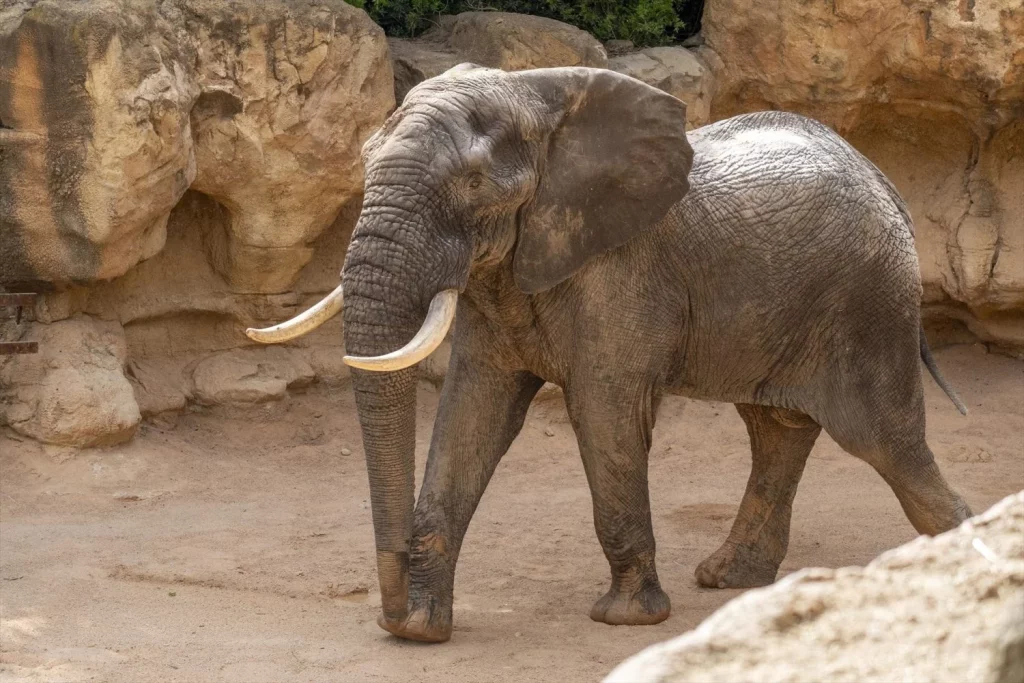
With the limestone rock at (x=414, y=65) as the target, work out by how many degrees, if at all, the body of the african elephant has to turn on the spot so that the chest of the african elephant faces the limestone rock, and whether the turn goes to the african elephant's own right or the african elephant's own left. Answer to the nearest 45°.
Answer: approximately 90° to the african elephant's own right

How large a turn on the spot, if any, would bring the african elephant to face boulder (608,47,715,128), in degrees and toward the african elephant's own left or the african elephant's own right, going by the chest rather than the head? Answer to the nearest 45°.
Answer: approximately 135° to the african elephant's own right

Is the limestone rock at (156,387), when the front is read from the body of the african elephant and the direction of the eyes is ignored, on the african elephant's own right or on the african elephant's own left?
on the african elephant's own right

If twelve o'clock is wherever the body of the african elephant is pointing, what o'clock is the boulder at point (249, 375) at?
The boulder is roughly at 3 o'clock from the african elephant.

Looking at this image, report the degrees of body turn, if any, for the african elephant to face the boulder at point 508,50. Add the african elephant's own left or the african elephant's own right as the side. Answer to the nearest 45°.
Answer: approximately 135° to the african elephant's own right

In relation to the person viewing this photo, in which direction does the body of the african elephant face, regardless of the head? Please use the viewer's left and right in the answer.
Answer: facing the viewer and to the left of the viewer

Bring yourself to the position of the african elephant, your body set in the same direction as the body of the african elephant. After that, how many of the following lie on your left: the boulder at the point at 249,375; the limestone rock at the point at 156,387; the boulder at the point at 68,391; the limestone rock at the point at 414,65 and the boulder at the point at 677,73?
0

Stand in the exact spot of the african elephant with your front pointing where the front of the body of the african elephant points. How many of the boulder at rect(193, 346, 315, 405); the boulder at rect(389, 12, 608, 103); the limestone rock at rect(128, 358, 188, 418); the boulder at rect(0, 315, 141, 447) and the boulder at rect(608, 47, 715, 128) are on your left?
0

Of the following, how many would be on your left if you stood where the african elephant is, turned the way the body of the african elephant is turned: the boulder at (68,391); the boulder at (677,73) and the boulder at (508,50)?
0

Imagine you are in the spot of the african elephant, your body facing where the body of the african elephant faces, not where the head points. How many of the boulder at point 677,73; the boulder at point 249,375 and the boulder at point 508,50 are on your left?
0

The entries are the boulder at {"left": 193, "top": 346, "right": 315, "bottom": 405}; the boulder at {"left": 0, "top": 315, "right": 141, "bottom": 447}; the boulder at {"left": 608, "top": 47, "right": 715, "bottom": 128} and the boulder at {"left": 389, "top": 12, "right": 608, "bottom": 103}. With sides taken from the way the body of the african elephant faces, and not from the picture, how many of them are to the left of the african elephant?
0
